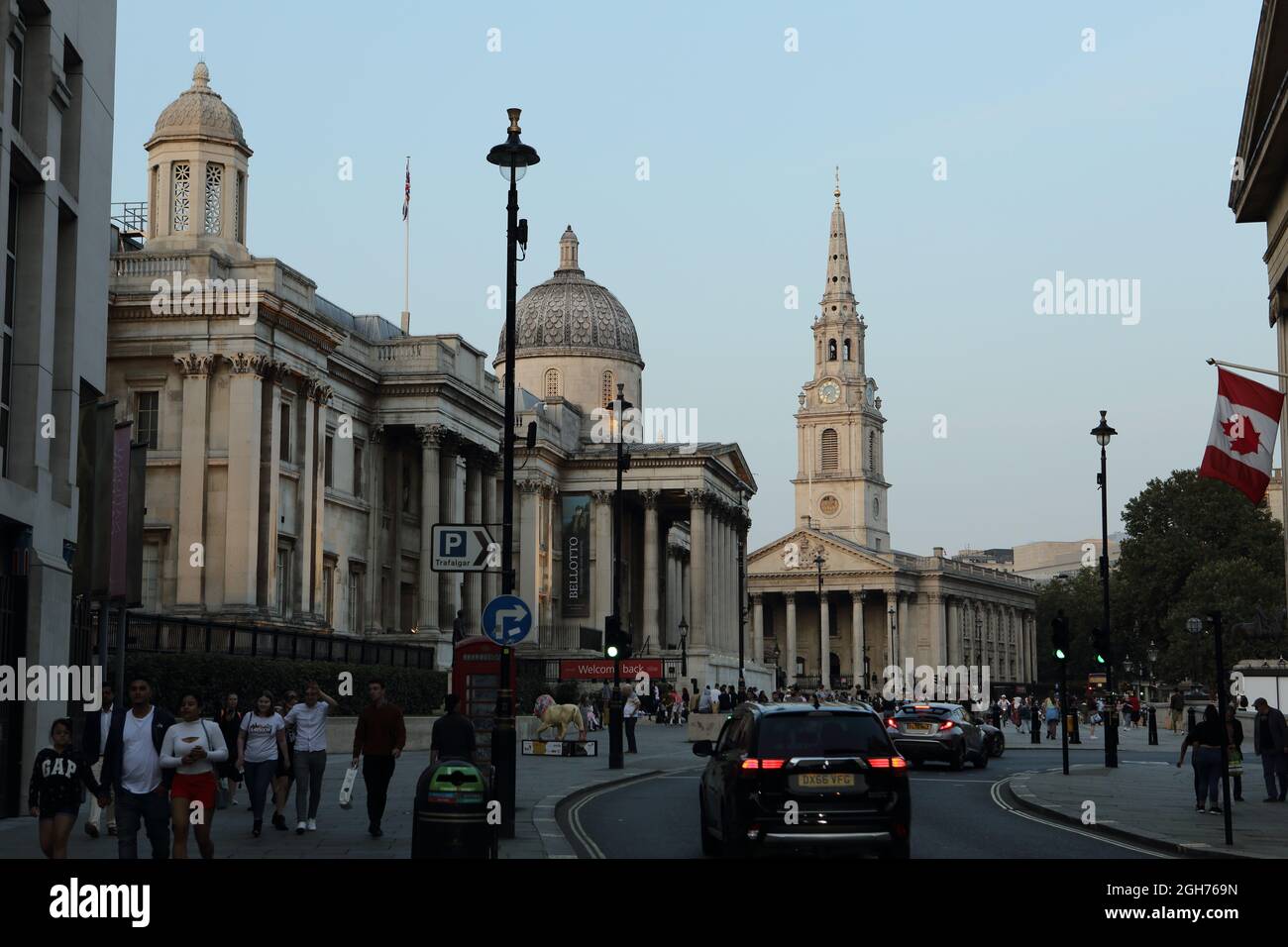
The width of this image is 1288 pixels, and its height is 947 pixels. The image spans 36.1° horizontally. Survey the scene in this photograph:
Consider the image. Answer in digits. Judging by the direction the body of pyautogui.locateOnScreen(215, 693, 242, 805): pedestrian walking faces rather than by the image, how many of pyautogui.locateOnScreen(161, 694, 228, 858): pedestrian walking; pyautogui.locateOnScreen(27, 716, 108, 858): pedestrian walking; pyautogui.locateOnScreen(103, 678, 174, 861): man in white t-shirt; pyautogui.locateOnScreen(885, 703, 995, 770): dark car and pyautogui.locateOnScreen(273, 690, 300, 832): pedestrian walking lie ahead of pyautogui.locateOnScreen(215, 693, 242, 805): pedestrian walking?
4

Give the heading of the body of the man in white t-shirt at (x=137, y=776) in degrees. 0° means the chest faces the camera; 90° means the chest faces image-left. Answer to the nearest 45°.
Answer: approximately 0°

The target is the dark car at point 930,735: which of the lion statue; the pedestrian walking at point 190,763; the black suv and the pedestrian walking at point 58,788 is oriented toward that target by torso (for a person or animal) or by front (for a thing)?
the black suv

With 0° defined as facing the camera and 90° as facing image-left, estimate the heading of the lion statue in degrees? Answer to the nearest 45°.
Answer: approximately 90°

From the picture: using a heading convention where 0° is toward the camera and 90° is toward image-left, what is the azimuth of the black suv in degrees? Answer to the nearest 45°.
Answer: approximately 180°

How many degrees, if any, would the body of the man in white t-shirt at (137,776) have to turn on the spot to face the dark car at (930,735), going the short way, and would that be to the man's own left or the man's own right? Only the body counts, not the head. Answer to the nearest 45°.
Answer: approximately 135° to the man's own left
